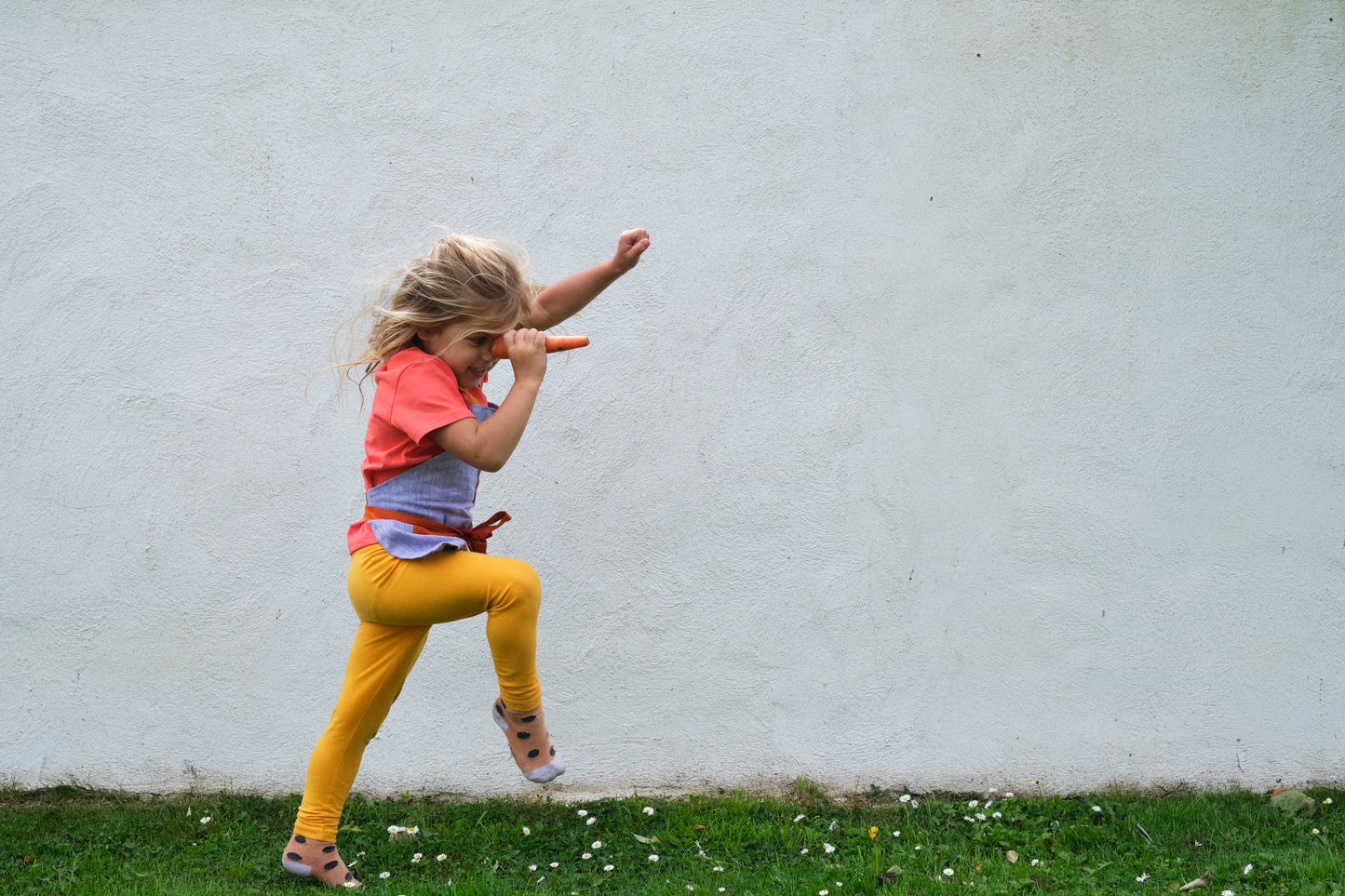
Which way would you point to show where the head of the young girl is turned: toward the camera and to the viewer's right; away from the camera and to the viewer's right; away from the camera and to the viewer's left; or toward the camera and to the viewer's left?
toward the camera and to the viewer's right

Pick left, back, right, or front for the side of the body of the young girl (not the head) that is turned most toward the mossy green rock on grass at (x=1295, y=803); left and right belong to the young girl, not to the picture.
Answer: front

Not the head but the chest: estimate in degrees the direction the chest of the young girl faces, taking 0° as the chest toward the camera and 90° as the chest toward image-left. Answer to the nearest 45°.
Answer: approximately 270°
